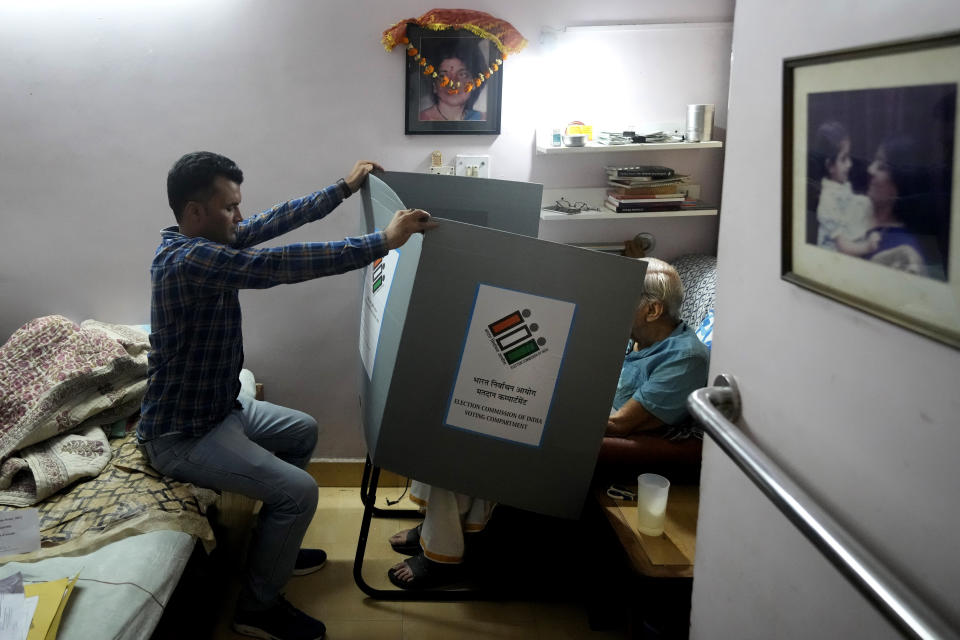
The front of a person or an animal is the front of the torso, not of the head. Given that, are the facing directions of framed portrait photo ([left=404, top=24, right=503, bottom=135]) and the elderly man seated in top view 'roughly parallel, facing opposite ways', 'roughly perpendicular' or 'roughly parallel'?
roughly perpendicular

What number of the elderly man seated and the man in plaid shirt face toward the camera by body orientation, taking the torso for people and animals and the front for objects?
0

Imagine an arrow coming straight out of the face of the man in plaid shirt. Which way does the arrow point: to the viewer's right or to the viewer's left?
to the viewer's right

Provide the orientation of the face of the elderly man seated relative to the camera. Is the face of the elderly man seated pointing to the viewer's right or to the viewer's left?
to the viewer's left

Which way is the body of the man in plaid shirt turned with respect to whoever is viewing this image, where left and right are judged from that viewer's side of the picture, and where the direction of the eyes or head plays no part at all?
facing to the right of the viewer

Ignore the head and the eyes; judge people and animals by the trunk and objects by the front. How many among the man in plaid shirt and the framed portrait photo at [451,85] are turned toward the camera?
1

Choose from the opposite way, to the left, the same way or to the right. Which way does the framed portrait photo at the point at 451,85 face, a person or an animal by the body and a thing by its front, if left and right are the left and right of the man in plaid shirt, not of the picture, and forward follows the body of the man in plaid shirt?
to the right

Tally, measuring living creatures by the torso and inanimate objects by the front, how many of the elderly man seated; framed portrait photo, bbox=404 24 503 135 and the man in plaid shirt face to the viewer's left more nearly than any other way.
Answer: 1

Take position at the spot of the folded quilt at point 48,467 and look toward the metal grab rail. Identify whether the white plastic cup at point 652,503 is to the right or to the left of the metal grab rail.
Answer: left

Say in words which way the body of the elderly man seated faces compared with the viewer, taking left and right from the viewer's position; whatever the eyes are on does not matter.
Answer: facing to the left of the viewer
